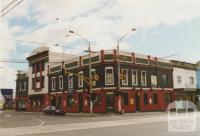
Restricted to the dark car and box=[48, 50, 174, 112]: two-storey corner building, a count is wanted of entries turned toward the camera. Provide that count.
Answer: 1

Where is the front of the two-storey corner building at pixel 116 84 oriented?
toward the camera

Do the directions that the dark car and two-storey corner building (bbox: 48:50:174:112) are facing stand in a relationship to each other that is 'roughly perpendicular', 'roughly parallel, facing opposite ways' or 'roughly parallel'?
roughly perpendicular

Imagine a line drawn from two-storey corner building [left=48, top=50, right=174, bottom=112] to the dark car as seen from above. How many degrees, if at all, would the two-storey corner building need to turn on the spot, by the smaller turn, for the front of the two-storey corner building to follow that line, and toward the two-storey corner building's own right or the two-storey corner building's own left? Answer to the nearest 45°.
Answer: approximately 90° to the two-storey corner building's own right
